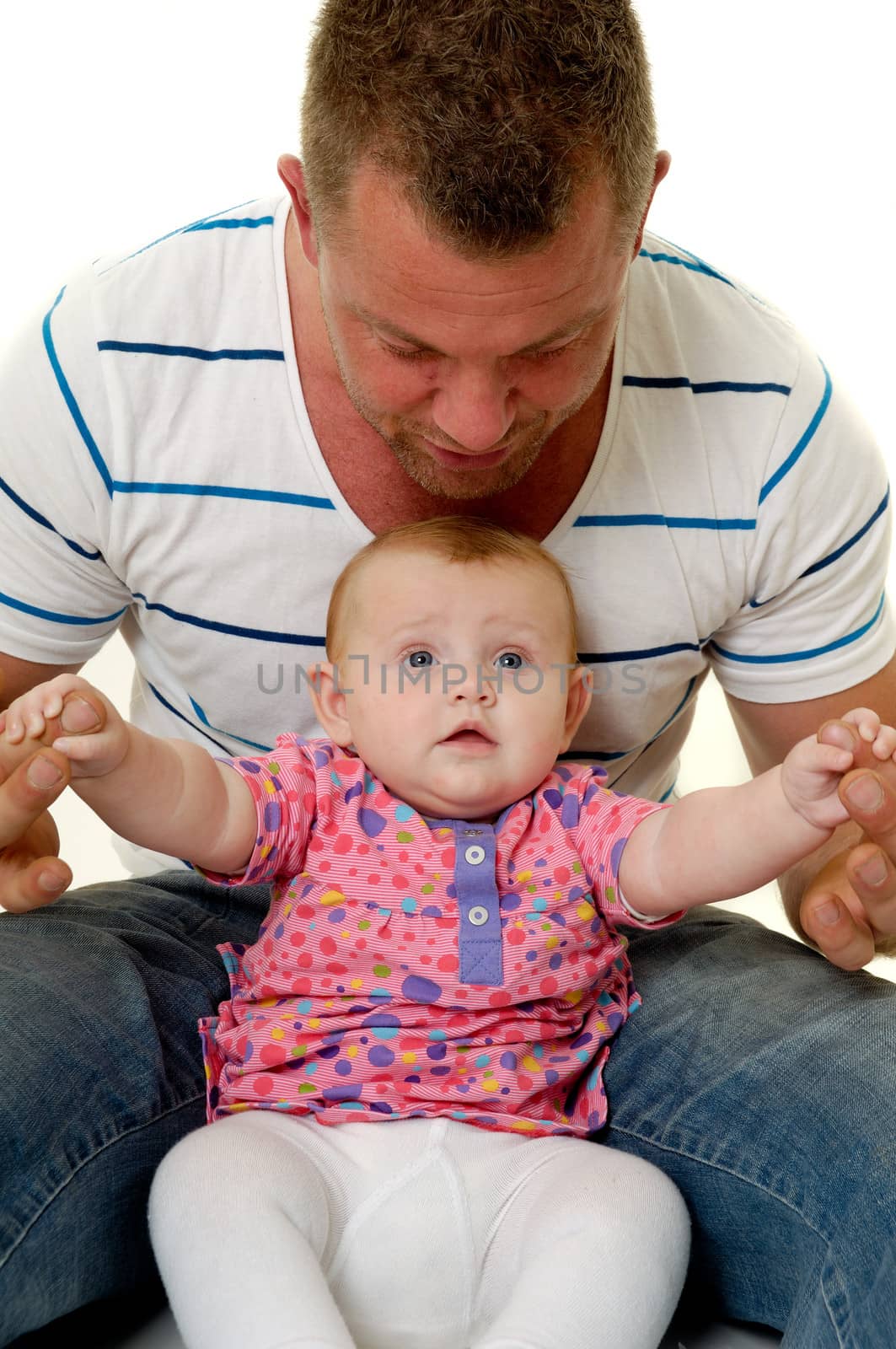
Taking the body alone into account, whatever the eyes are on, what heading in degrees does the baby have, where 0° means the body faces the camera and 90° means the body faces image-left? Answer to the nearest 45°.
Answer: approximately 0°

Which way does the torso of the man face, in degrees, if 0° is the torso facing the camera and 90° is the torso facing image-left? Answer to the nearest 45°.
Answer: approximately 0°
